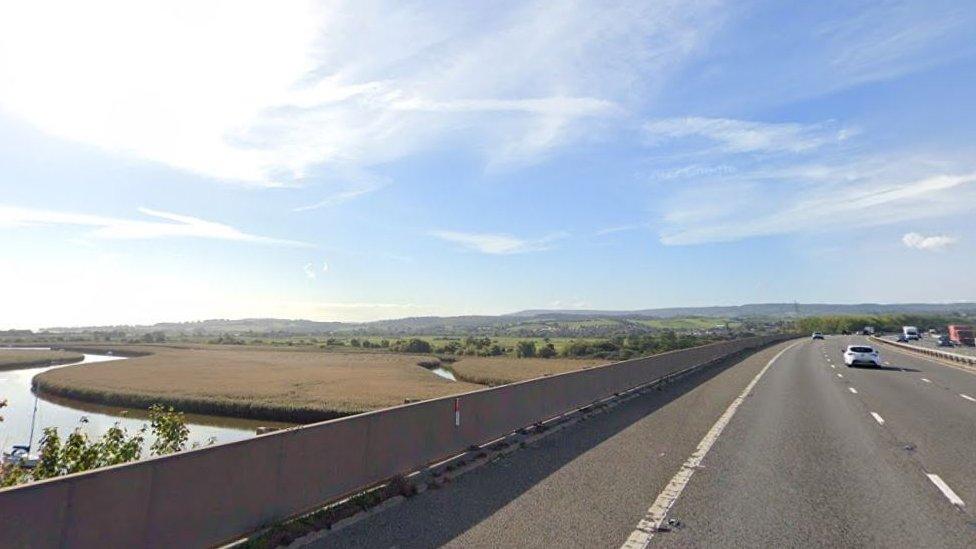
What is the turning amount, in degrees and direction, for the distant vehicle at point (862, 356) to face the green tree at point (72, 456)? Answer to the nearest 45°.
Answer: approximately 180°

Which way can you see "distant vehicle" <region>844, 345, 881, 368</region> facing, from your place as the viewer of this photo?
facing away from the viewer
